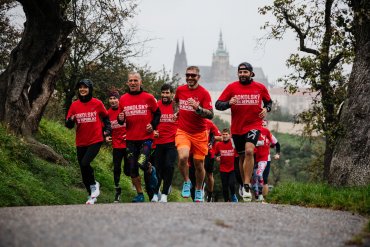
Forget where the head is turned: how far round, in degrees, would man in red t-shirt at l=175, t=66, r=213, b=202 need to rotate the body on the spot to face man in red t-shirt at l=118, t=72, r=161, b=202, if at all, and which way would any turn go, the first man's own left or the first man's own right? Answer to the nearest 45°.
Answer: approximately 90° to the first man's own right

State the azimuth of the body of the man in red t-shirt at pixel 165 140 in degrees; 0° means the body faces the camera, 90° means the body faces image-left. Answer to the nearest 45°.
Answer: approximately 0°

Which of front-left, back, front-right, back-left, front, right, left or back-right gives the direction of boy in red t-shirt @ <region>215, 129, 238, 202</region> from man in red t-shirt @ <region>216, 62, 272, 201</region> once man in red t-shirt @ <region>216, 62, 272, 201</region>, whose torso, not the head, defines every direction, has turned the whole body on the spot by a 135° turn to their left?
front-left

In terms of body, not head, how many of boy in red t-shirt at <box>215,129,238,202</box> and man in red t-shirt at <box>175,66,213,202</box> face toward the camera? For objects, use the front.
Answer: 2

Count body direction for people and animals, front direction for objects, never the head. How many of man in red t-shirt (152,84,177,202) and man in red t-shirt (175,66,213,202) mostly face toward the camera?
2

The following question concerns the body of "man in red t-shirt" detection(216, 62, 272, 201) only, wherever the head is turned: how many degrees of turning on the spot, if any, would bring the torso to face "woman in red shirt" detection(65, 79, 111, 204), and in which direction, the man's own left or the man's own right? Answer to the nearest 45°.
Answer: approximately 90° to the man's own right

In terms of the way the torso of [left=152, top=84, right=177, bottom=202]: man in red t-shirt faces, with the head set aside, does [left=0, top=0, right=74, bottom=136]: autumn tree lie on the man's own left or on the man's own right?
on the man's own right

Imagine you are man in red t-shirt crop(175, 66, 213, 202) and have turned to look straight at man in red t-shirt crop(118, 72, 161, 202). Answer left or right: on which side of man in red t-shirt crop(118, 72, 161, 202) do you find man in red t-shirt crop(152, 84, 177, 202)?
right

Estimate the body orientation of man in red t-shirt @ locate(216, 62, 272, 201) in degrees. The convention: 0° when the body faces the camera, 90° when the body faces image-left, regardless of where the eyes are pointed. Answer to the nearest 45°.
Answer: approximately 0°
